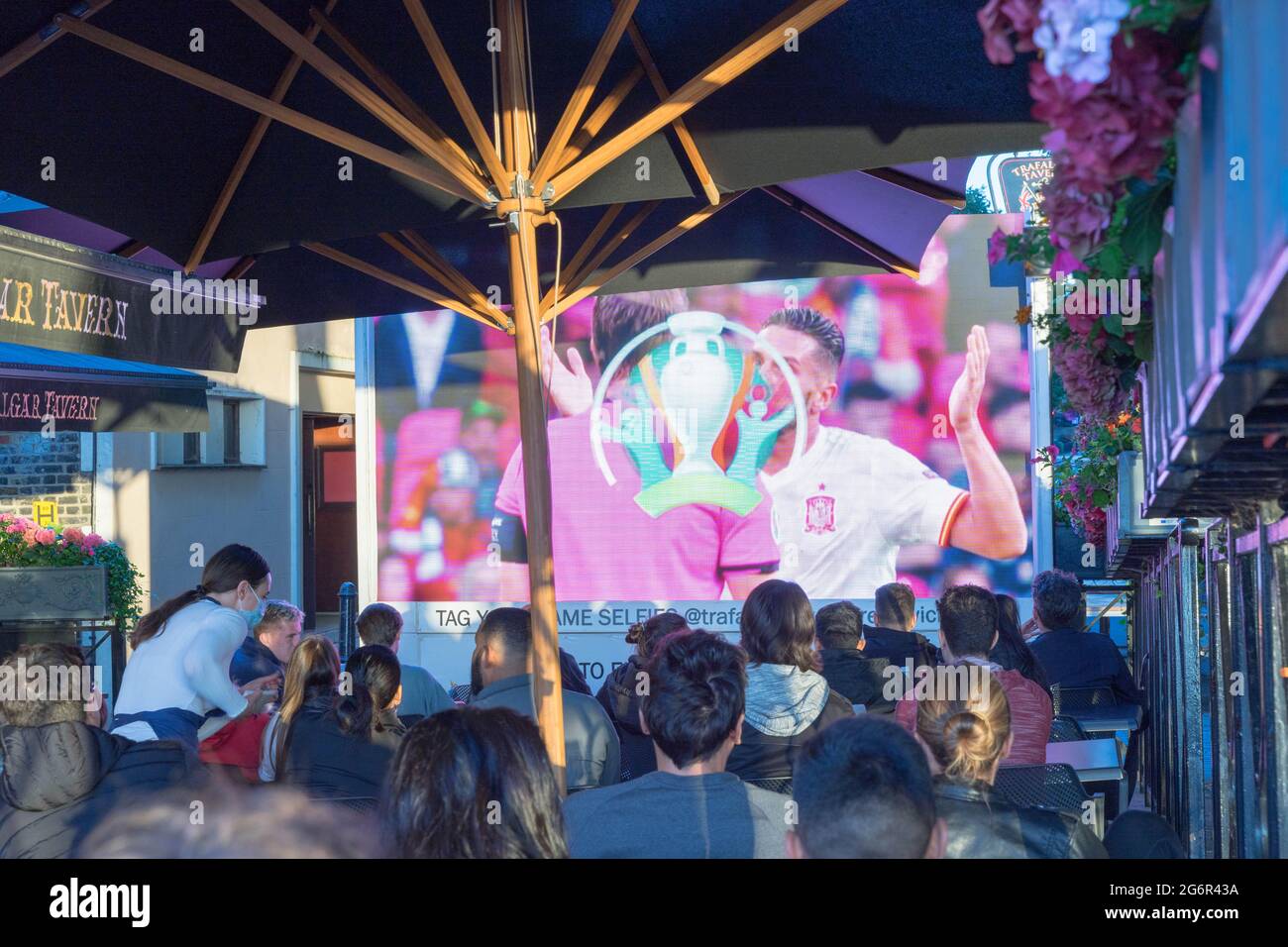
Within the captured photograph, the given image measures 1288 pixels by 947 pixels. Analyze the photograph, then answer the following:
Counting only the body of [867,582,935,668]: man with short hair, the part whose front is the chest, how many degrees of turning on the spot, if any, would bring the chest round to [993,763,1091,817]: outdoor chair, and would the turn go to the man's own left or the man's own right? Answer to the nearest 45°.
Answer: approximately 180°

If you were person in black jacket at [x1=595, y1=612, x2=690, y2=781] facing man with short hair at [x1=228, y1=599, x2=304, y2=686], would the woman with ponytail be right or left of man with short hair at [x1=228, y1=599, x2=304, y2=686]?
left

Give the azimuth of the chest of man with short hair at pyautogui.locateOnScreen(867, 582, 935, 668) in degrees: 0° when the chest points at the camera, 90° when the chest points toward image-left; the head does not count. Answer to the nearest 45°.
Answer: approximately 180°

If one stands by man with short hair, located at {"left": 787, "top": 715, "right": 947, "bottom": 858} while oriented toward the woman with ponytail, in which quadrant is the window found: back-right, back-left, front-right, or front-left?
front-right

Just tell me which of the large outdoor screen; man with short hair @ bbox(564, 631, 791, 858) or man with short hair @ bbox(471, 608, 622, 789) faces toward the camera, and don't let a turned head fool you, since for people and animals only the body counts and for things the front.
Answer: the large outdoor screen

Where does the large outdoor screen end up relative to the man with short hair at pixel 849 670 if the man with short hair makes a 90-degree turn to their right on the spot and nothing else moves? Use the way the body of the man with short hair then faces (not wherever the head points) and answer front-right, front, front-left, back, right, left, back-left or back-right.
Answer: left

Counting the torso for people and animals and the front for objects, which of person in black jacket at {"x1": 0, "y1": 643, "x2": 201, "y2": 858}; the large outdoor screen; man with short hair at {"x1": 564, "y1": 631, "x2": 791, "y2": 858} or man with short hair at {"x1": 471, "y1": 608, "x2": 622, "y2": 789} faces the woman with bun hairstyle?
the large outdoor screen

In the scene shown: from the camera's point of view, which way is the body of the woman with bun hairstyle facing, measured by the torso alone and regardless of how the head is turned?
away from the camera

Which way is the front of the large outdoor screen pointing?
toward the camera

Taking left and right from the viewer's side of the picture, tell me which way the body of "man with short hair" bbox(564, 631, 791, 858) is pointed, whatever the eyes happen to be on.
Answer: facing away from the viewer

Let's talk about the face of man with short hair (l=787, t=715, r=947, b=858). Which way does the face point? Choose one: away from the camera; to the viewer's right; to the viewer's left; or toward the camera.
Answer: away from the camera

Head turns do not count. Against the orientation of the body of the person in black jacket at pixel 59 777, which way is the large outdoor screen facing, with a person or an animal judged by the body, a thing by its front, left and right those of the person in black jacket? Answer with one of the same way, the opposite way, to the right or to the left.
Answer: the opposite way

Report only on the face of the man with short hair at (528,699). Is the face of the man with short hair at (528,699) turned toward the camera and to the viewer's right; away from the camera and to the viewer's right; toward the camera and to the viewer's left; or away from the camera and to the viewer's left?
away from the camera and to the viewer's left

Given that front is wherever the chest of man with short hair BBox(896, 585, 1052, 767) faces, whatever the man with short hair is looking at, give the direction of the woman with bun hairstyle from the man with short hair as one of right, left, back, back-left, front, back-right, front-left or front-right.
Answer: back

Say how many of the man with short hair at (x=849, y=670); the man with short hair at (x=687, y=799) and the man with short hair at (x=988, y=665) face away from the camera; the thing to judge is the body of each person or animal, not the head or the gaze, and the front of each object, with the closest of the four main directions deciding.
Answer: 3

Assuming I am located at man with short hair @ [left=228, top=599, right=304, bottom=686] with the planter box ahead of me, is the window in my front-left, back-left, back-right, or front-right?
front-right

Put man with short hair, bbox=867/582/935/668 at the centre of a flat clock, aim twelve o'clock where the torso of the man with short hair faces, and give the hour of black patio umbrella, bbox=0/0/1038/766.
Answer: The black patio umbrella is roughly at 7 o'clock from the man with short hair.

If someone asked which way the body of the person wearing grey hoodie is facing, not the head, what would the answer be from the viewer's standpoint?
away from the camera

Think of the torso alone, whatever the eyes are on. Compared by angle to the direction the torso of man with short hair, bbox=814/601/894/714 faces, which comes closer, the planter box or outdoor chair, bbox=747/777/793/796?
the planter box

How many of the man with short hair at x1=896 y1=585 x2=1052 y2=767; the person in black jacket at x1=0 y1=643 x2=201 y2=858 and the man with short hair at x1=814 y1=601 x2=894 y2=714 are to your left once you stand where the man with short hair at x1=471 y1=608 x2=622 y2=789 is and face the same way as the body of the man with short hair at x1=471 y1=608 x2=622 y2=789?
1

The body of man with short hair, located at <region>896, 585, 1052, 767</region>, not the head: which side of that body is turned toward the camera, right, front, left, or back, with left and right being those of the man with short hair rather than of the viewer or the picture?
back

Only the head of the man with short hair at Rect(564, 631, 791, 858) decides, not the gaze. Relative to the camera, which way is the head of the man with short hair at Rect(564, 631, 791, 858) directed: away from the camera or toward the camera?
away from the camera
